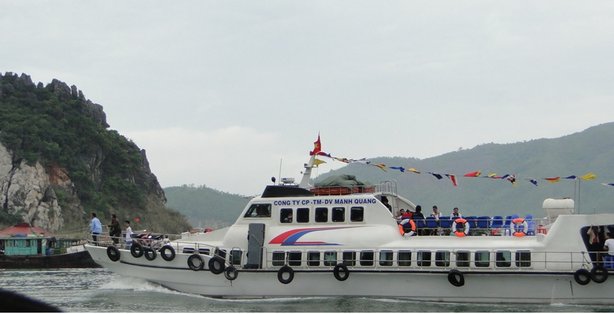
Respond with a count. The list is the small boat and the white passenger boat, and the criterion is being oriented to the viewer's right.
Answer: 1

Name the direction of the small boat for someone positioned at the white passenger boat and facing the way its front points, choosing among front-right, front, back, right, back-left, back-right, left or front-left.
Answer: front-right

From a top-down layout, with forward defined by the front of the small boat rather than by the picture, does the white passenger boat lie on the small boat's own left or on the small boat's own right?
on the small boat's own right

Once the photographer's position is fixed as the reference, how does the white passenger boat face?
facing to the left of the viewer
